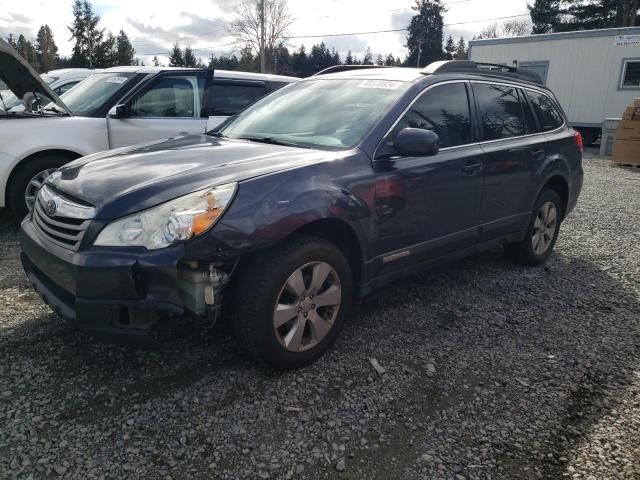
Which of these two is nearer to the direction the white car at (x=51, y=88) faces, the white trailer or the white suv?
the white suv

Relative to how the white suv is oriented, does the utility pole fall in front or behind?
behind

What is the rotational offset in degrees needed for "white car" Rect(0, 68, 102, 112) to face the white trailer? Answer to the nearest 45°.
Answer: approximately 135° to its left

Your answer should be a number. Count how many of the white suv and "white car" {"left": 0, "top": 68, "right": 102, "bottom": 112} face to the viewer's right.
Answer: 0

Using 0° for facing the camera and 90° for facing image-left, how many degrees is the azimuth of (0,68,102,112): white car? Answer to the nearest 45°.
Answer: approximately 45°

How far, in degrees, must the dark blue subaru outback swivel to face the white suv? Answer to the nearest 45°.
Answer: approximately 90° to its right

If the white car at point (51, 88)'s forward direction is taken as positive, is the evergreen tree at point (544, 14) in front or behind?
behind

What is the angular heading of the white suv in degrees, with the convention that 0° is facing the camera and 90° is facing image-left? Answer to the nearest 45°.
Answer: approximately 45°
